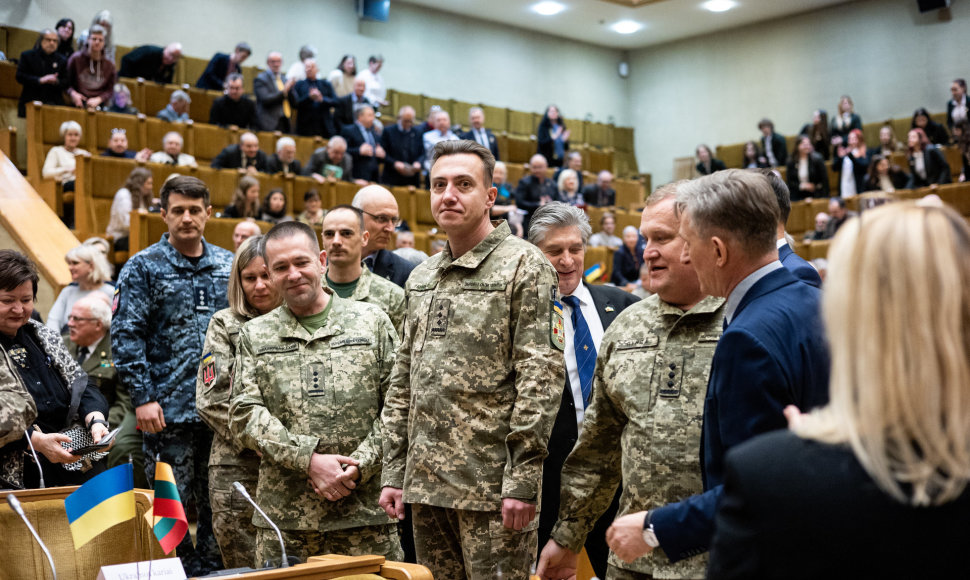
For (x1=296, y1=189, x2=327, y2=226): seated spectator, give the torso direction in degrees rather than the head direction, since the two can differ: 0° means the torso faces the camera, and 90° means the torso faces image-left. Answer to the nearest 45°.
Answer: approximately 0°

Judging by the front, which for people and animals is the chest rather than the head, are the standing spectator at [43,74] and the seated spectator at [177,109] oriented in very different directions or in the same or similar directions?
same or similar directions

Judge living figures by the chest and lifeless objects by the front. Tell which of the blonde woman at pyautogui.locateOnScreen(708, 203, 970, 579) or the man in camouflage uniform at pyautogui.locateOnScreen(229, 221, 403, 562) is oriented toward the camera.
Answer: the man in camouflage uniform

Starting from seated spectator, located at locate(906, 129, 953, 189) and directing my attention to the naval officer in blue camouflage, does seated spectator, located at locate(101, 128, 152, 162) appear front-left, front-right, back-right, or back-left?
front-right

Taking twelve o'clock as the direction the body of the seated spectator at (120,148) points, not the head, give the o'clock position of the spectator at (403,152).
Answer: the spectator at (403,152) is roughly at 8 o'clock from the seated spectator at (120,148).

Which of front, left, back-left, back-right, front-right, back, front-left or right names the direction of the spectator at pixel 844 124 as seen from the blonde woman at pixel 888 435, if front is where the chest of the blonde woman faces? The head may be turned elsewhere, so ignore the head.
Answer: front

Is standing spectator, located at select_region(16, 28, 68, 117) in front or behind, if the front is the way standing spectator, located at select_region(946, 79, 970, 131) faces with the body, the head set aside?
in front

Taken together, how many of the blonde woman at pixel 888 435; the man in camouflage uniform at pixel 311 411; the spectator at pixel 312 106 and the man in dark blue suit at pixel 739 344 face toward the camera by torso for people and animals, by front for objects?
2

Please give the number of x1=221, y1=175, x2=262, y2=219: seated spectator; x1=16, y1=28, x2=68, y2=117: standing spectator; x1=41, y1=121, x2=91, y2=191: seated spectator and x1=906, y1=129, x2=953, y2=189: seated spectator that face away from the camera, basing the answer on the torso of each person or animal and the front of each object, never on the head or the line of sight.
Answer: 0

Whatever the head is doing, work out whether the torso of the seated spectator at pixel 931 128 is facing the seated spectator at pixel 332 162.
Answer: yes

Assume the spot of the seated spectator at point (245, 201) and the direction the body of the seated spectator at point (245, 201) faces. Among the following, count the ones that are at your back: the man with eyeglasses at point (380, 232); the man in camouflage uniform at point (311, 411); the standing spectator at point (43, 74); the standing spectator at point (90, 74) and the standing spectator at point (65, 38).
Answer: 3

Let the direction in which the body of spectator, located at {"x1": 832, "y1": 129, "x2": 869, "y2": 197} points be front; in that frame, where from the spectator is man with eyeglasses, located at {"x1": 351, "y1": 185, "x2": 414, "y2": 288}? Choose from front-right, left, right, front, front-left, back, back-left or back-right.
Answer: front-left

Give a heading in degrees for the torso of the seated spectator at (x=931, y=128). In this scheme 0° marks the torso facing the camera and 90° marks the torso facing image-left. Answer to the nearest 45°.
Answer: approximately 45°

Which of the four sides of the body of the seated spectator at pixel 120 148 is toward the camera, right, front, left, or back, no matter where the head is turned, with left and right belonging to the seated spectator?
front

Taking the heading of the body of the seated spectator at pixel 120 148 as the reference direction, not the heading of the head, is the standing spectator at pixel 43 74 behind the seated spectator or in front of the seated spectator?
behind

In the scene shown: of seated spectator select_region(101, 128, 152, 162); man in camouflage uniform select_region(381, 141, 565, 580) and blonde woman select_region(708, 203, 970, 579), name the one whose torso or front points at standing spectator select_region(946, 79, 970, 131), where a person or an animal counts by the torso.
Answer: the blonde woman

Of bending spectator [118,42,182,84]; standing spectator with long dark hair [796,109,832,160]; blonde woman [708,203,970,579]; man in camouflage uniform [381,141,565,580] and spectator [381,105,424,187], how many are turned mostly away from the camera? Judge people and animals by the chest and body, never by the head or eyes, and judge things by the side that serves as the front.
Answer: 1

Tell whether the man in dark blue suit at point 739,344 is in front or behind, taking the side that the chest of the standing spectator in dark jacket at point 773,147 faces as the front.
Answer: in front
